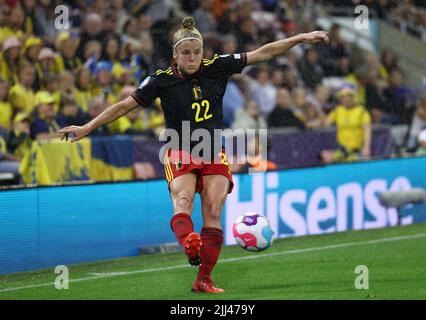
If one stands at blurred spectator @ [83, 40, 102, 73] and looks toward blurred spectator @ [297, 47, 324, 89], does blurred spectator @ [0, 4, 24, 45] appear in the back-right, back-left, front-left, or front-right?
back-left

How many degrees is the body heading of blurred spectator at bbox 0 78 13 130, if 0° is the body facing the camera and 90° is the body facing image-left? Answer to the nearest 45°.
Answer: approximately 0°

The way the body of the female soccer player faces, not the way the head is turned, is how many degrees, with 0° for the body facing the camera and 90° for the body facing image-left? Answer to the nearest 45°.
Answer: approximately 0°

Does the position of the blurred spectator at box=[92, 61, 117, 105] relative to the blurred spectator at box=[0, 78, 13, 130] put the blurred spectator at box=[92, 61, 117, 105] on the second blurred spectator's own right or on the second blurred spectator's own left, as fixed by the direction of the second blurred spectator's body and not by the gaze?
on the second blurred spectator's own left
